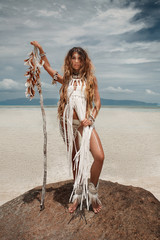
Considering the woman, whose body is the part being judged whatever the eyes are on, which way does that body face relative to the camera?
toward the camera
